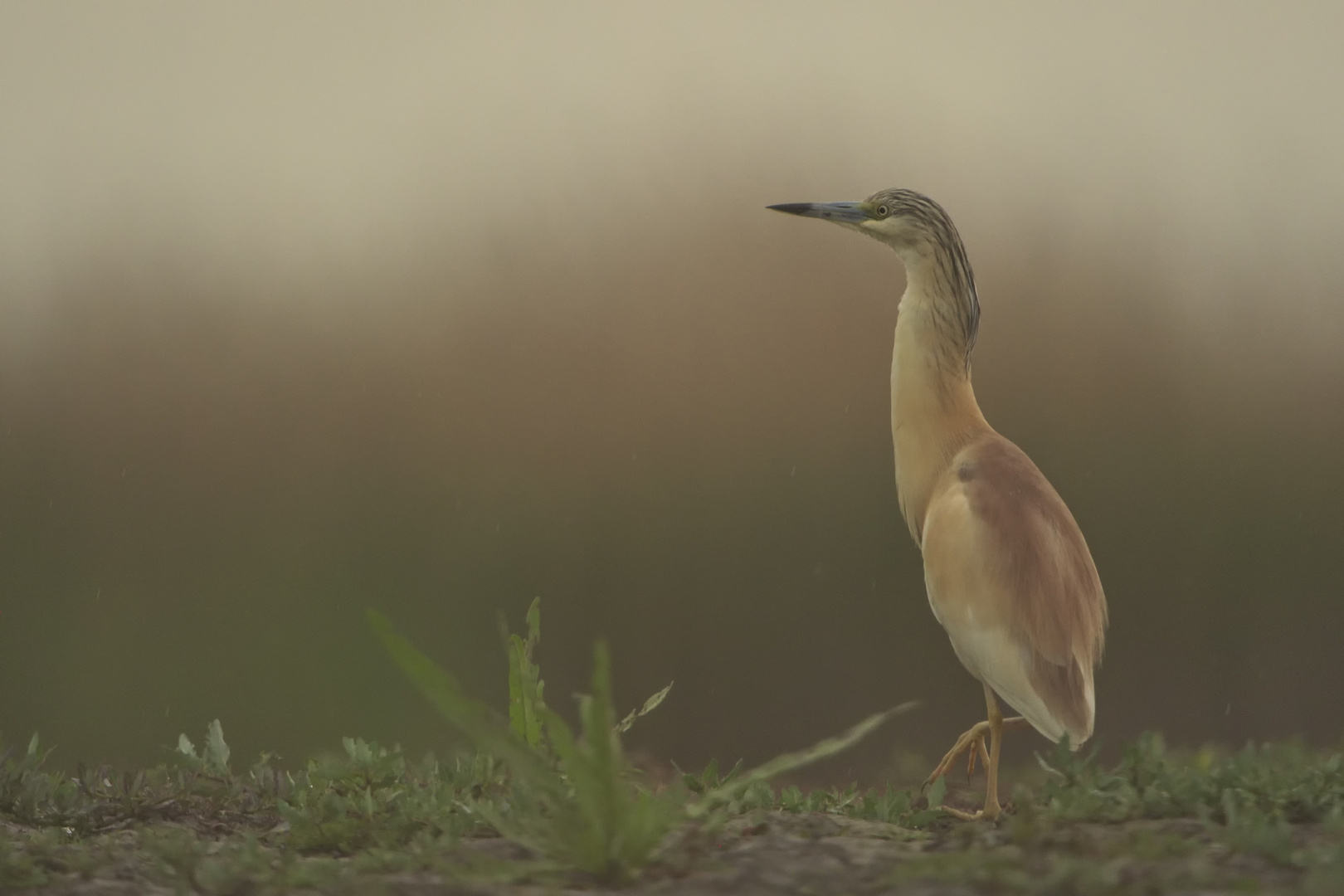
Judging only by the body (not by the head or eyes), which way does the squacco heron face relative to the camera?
to the viewer's left
